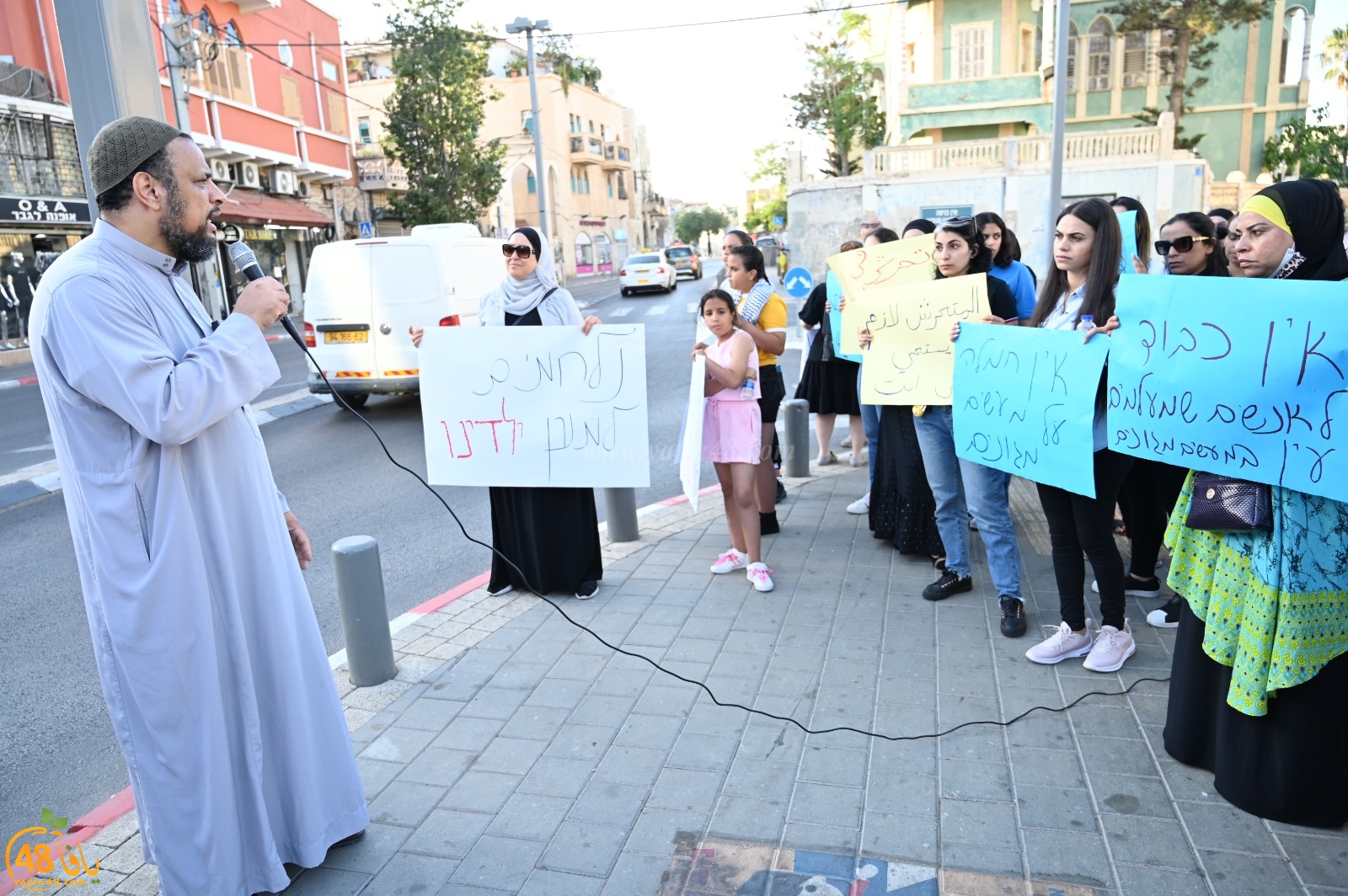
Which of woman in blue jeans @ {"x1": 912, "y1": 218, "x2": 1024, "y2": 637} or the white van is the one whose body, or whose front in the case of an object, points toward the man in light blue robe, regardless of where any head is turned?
the woman in blue jeans

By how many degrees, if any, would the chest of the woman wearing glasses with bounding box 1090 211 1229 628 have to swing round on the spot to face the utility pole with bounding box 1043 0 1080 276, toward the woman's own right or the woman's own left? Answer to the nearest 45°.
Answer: approximately 135° to the woman's own right

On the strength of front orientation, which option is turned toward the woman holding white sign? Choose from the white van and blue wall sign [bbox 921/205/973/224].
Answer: the blue wall sign

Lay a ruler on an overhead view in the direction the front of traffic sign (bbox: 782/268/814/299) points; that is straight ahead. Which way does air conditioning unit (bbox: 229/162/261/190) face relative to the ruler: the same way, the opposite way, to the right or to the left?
to the left

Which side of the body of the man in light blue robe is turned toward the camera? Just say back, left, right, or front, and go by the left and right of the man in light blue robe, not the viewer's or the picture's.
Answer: right

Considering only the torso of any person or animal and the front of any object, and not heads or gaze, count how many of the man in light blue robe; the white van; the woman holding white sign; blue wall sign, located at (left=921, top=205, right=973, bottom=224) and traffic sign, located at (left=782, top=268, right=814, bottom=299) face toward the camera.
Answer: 3

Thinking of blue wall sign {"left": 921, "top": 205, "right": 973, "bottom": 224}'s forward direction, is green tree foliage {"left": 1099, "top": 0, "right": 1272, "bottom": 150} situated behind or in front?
behind

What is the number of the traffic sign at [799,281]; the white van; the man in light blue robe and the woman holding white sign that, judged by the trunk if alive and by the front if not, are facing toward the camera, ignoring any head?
2

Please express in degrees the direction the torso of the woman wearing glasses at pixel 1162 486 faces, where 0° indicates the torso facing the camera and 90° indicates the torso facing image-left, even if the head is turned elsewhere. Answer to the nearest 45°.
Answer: approximately 45°

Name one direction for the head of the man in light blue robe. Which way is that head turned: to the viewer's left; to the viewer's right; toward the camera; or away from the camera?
to the viewer's right

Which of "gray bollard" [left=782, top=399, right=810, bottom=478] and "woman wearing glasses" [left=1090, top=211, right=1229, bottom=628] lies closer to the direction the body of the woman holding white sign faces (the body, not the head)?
the woman wearing glasses

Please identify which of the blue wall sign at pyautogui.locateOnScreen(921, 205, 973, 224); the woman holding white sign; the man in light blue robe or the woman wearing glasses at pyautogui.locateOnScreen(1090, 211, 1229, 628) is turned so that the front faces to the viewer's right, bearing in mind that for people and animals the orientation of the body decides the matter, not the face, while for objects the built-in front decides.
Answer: the man in light blue robe

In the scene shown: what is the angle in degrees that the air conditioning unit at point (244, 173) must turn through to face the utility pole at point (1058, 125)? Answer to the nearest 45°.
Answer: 0° — it already faces it
